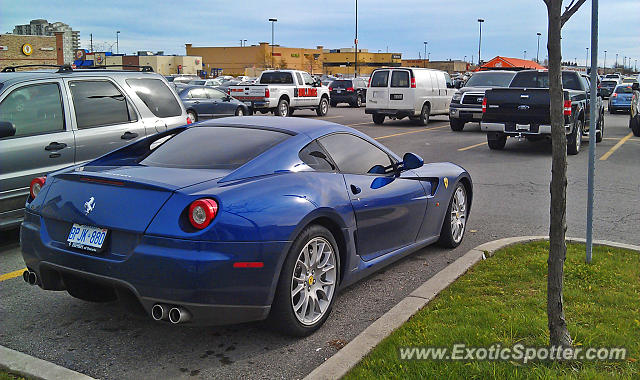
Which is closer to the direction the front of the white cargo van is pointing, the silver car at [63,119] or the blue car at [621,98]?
the blue car

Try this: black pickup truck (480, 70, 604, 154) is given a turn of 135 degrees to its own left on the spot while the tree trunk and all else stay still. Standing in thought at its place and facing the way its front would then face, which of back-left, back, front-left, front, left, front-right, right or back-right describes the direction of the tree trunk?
left

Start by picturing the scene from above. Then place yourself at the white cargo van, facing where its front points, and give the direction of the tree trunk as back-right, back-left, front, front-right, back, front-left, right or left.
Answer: back-right

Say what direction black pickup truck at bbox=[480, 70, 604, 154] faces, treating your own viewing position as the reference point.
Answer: facing away from the viewer and to the right of the viewer

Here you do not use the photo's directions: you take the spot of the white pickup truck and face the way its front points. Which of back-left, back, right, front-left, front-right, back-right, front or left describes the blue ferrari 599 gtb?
back-right

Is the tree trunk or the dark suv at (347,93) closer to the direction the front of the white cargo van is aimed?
the dark suv

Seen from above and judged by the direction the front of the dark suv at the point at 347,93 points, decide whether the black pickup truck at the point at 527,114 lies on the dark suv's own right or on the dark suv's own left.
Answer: on the dark suv's own right

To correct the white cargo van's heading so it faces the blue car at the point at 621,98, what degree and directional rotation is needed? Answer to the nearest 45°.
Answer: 0° — it already faces it

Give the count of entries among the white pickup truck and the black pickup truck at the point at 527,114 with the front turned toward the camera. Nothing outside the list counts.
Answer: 0
